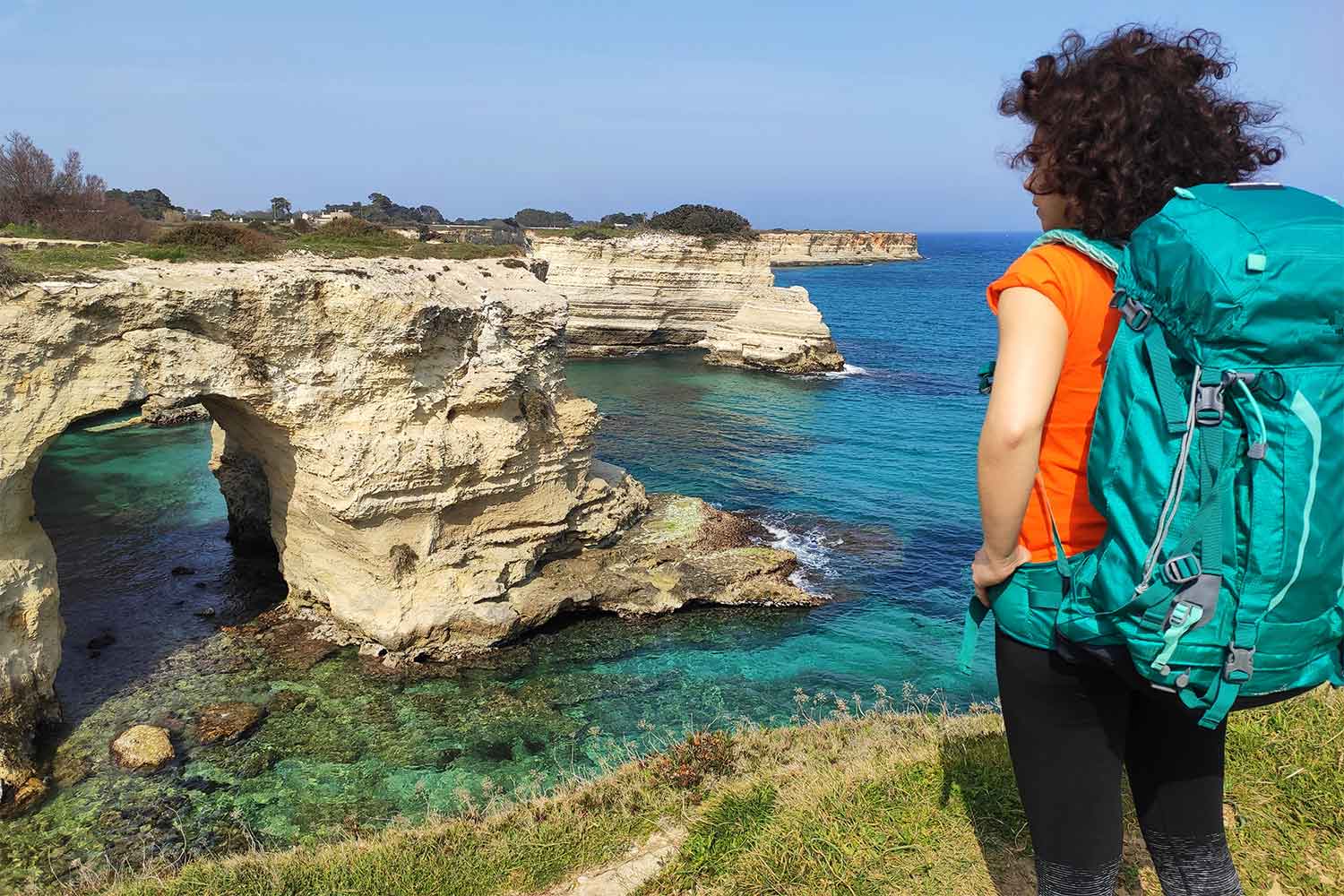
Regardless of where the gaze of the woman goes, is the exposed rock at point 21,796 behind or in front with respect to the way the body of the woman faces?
in front

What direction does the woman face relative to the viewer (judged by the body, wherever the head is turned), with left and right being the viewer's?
facing away from the viewer and to the left of the viewer

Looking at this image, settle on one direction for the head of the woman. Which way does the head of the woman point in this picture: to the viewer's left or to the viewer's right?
to the viewer's left

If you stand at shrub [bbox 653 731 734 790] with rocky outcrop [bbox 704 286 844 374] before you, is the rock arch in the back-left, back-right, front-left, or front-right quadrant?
front-left

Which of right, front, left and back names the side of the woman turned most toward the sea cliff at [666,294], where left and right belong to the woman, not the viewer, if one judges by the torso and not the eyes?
front

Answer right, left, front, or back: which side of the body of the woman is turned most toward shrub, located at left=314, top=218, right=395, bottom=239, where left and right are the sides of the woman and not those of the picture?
front

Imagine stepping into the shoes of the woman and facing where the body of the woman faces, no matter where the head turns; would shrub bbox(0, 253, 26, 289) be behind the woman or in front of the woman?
in front

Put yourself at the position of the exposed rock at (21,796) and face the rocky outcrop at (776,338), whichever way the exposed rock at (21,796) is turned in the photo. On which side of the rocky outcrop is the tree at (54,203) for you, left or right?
left
